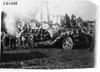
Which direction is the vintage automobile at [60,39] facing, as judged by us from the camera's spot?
facing the viewer and to the right of the viewer
